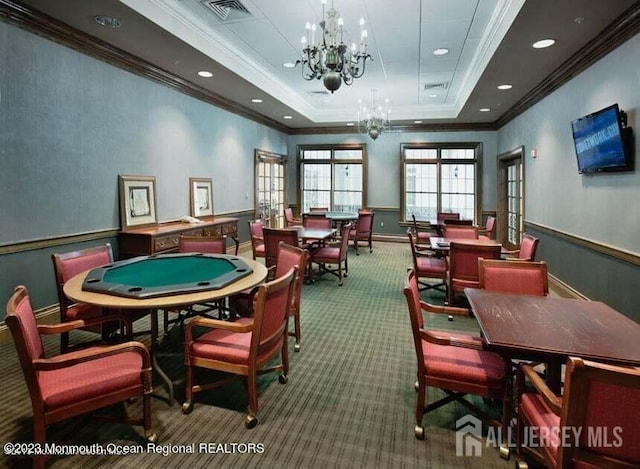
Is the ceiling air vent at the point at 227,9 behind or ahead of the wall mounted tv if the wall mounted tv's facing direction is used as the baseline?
ahead

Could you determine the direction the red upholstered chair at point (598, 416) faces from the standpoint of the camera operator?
facing away from the viewer and to the left of the viewer

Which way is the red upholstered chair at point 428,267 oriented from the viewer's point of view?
to the viewer's right

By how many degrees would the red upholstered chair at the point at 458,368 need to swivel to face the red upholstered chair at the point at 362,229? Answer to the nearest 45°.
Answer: approximately 90° to its left

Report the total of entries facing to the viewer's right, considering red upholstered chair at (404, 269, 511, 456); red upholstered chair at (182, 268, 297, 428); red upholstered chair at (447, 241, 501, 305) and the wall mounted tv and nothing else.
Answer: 1

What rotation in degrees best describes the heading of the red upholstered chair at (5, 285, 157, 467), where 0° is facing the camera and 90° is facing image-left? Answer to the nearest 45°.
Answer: approximately 270°

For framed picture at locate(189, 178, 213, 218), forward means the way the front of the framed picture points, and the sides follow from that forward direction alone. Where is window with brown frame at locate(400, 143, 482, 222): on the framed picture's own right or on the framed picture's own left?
on the framed picture's own left

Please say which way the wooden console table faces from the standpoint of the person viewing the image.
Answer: facing the viewer and to the right of the viewer

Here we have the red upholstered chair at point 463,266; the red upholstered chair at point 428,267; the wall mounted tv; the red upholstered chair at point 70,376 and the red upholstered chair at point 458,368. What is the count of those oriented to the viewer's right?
3

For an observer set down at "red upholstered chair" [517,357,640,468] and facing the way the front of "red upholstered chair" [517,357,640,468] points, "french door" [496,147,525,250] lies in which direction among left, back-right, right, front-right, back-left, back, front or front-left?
front-right

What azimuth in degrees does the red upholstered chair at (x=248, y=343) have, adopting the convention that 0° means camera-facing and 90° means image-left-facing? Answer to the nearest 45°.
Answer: approximately 135°

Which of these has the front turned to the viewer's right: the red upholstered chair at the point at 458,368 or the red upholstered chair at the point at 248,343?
the red upholstered chair at the point at 458,368

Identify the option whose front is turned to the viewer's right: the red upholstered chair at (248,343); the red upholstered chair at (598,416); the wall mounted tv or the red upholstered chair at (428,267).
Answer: the red upholstered chair at (428,267)

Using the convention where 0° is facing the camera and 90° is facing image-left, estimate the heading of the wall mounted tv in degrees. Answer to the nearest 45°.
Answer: approximately 45°
